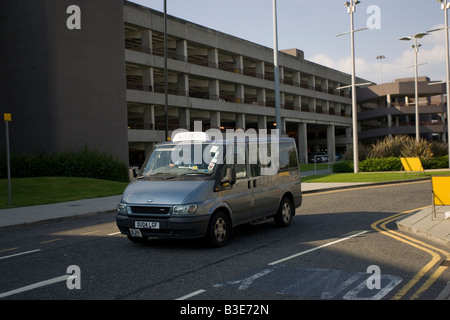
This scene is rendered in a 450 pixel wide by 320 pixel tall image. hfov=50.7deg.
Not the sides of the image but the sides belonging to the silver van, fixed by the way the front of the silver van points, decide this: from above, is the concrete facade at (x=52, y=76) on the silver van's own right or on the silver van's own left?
on the silver van's own right

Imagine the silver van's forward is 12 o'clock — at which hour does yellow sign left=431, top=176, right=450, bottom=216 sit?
The yellow sign is roughly at 7 o'clock from the silver van.

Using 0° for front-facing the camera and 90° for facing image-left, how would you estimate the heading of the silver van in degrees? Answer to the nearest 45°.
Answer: approximately 45°

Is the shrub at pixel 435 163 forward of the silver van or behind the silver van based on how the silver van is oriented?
behind

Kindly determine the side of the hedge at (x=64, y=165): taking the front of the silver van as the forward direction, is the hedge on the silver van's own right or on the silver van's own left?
on the silver van's own right

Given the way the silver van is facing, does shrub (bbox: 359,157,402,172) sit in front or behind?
behind

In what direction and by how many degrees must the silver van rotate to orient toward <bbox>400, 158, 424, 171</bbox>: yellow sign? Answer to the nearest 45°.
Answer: approximately 180°

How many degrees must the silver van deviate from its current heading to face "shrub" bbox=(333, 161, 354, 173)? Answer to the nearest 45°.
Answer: approximately 135° to its right
